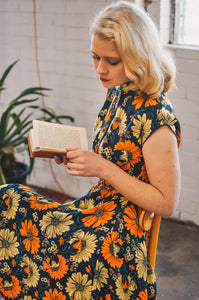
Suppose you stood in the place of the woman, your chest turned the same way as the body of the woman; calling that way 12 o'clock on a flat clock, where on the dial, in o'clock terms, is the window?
The window is roughly at 5 o'clock from the woman.

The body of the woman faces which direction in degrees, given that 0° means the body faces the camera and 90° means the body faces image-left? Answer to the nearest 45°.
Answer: approximately 45°

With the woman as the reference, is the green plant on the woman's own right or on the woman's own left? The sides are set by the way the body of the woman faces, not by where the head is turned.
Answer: on the woman's own right
